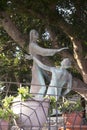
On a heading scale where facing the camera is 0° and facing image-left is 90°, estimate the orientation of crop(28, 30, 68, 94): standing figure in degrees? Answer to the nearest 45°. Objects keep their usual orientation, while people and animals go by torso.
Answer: approximately 270°
